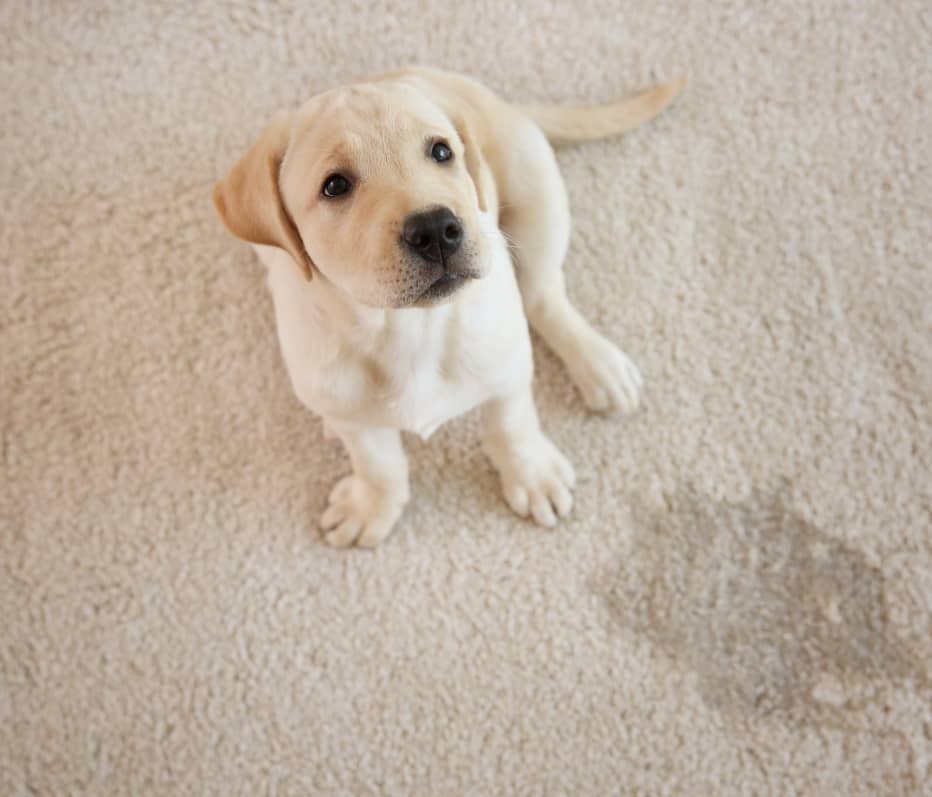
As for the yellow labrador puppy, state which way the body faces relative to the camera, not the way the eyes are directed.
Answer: toward the camera
